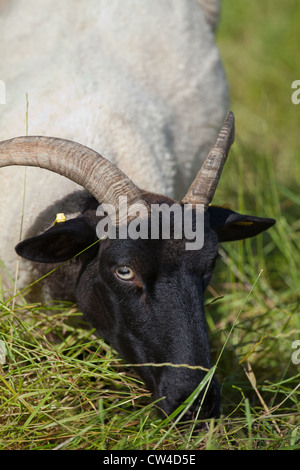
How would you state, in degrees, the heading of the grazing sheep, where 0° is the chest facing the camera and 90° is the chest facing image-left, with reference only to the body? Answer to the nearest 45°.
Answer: approximately 315°
